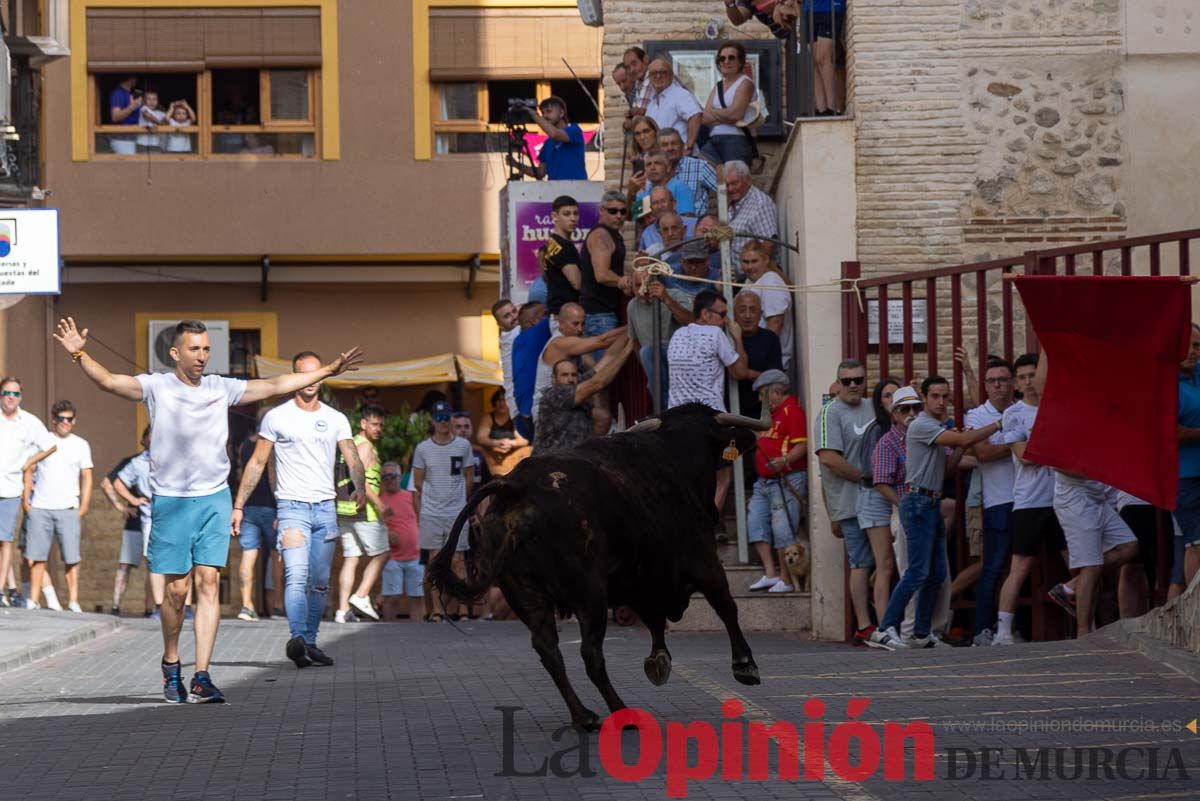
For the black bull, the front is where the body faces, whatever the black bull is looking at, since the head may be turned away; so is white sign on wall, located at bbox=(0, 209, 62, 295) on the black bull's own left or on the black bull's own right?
on the black bull's own left

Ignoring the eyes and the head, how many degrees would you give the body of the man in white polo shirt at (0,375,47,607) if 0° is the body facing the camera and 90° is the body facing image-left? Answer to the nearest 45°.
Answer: approximately 0°

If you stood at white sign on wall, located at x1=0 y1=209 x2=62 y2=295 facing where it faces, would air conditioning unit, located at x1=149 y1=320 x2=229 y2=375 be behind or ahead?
behind

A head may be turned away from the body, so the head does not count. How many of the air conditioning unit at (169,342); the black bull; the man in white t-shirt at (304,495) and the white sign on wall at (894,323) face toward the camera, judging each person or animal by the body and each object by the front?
3

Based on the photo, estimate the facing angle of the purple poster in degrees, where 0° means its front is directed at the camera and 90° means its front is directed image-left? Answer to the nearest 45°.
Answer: approximately 0°

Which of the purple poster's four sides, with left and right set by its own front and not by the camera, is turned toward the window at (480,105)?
back

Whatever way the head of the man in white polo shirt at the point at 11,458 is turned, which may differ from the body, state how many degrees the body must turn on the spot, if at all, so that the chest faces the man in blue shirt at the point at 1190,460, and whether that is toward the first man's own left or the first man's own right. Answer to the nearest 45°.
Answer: approximately 45° to the first man's own left
